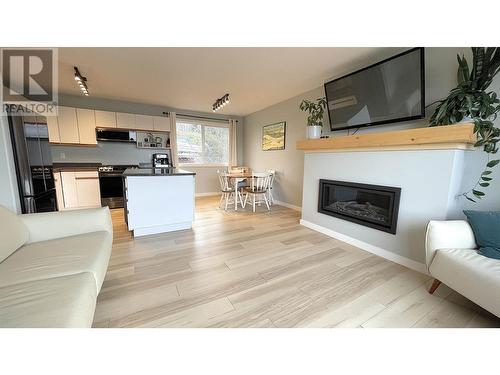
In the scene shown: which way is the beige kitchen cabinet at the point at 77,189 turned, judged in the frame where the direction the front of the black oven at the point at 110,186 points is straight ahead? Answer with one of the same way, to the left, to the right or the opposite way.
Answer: the same way

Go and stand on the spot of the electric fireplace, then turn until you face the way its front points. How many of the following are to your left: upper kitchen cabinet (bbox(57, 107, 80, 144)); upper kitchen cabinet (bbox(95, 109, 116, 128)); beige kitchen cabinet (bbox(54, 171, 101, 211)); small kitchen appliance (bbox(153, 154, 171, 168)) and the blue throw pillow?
1

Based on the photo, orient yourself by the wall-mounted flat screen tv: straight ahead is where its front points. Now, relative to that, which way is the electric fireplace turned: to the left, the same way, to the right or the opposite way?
the same way

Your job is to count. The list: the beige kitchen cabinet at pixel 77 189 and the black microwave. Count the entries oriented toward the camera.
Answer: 2

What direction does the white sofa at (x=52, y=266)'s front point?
to the viewer's right

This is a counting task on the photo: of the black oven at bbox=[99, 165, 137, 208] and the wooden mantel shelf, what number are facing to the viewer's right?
0

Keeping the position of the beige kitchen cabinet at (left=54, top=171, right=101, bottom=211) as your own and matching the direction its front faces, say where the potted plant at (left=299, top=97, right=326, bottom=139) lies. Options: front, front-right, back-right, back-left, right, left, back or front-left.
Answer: front-left

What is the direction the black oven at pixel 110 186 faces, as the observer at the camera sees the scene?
facing the viewer

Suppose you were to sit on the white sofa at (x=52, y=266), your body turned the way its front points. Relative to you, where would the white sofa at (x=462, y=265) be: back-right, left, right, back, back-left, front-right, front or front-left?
front-right

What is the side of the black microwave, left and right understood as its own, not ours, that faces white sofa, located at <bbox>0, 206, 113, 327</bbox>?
front

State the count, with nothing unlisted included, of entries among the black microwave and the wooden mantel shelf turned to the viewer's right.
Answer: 0

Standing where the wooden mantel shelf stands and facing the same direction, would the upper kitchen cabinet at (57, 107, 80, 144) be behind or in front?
in front

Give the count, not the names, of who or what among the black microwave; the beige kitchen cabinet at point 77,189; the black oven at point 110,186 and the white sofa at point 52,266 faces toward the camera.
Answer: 3

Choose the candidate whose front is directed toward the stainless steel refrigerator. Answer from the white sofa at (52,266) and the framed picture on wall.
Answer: the framed picture on wall

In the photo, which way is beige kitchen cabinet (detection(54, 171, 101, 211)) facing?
toward the camera

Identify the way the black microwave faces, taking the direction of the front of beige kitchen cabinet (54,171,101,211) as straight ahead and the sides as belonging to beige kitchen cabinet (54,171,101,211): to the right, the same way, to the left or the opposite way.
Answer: the same way
